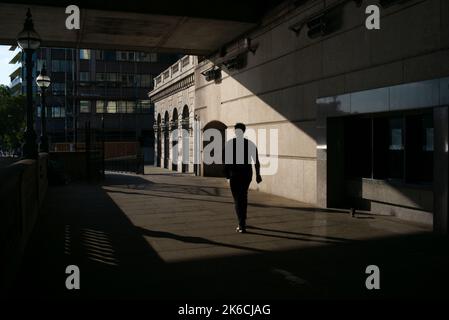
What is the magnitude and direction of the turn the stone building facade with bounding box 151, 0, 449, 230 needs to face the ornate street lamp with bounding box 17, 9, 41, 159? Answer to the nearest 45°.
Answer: approximately 45° to its right

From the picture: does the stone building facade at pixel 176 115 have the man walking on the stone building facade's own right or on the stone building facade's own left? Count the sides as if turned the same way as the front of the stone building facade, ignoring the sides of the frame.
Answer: on the stone building facade's own left

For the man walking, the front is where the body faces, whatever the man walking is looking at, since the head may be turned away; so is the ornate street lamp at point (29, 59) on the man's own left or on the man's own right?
on the man's own left

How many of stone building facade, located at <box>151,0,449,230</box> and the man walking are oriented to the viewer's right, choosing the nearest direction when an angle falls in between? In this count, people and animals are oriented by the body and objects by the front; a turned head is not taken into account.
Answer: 0
